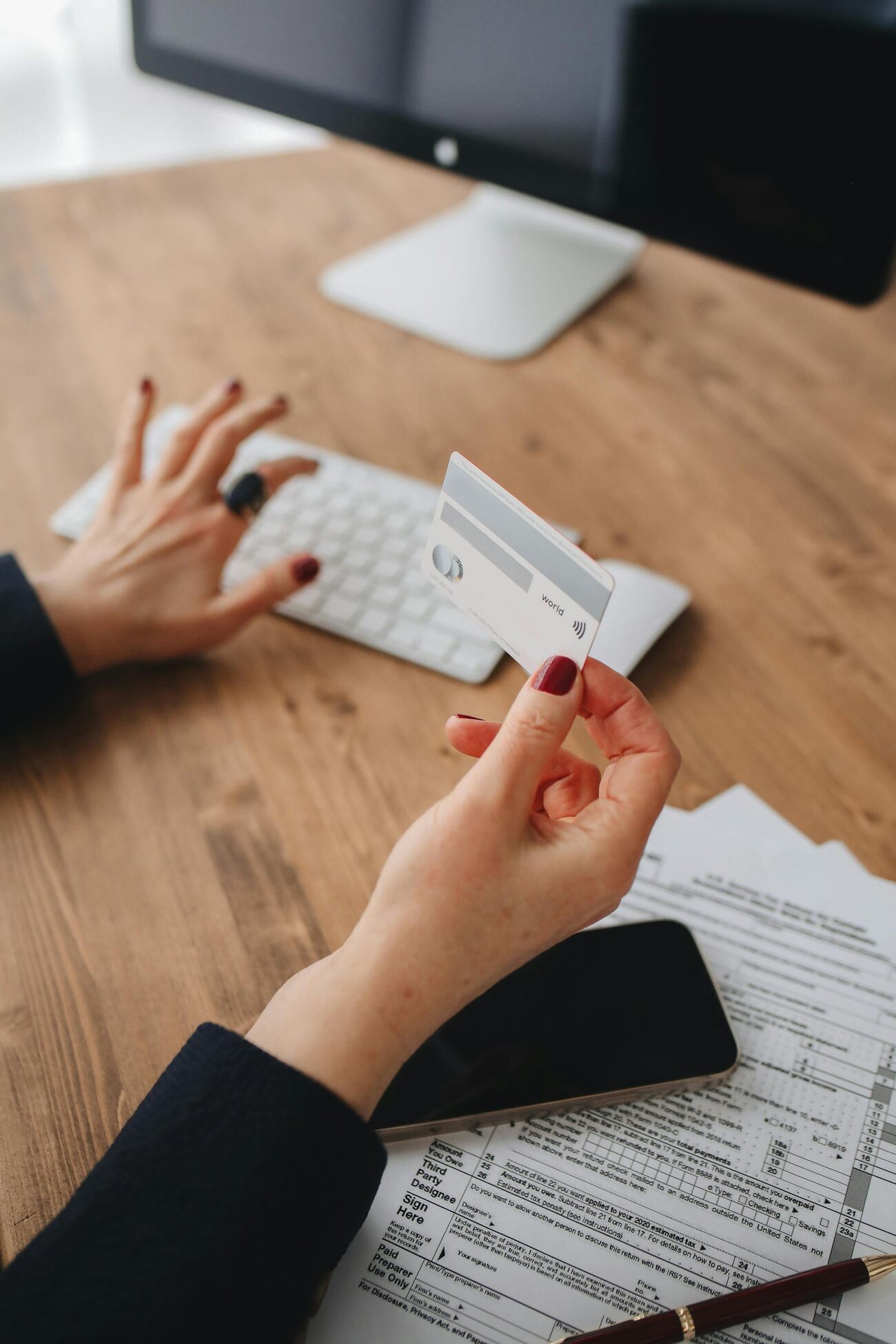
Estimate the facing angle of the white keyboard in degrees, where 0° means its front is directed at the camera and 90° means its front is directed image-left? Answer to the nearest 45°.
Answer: approximately 45°

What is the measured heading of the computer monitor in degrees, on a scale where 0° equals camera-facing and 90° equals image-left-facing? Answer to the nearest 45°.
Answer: approximately 45°
